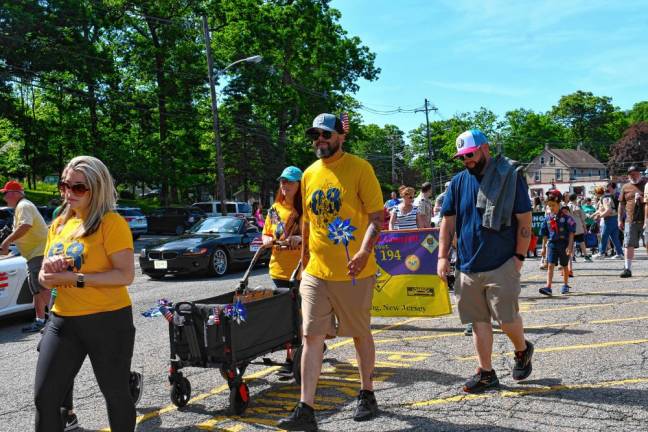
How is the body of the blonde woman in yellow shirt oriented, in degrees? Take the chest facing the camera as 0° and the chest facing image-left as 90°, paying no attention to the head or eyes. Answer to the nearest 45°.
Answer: approximately 45°

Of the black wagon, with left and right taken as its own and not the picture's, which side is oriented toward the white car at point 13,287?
right

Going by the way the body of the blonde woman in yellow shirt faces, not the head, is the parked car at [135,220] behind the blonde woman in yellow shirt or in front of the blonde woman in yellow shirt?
behind

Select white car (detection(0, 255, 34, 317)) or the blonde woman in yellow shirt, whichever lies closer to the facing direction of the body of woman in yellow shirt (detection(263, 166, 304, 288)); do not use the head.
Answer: the blonde woman in yellow shirt

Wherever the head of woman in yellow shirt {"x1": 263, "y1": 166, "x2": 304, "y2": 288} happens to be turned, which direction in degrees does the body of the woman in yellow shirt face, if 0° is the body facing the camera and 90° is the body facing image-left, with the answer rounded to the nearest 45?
approximately 45°
